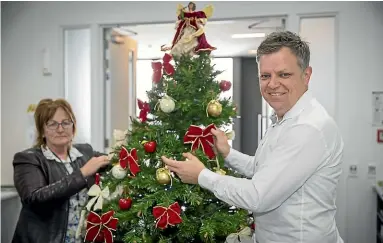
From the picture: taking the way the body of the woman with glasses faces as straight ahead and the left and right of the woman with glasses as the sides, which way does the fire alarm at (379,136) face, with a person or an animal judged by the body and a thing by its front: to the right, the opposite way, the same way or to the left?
to the right

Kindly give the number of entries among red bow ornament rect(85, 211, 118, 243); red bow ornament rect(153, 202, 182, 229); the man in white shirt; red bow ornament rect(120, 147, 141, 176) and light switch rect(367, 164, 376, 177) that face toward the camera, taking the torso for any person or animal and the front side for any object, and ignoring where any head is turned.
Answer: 4

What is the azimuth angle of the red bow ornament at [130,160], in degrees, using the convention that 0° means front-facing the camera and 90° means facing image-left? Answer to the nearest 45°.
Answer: approximately 0°

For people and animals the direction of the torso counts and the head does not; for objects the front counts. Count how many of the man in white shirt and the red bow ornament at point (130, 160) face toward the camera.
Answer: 1

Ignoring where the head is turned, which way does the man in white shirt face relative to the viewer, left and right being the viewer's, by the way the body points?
facing to the left of the viewer

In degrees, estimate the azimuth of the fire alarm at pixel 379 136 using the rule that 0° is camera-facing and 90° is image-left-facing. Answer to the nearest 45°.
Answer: approximately 0°

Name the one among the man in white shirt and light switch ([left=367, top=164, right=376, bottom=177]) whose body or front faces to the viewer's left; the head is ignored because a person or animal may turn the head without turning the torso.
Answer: the man in white shirt
